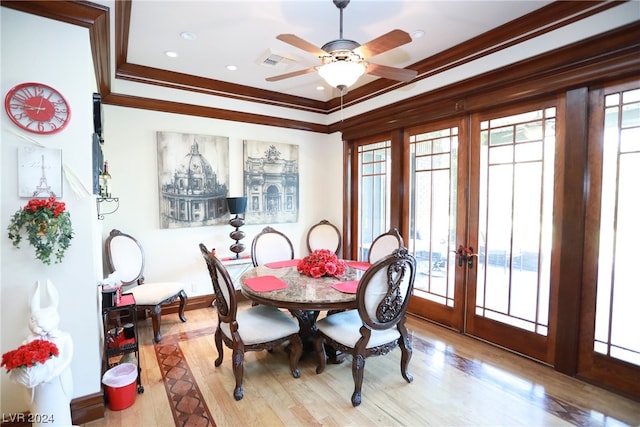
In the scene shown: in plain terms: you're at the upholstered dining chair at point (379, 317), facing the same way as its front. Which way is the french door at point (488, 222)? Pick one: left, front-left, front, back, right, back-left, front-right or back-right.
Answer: right

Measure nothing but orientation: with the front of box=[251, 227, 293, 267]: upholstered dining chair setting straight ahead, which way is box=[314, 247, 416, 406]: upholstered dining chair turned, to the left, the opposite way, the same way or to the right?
the opposite way

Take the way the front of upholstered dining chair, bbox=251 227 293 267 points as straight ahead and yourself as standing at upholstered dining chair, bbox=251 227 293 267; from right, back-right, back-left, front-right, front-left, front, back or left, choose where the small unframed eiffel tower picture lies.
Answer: right

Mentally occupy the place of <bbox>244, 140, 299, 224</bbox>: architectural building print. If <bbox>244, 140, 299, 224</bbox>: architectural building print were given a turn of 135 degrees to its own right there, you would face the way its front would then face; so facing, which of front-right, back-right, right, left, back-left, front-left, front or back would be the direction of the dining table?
back-left

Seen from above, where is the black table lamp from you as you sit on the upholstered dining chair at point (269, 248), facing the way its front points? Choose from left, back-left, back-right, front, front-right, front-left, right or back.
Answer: back

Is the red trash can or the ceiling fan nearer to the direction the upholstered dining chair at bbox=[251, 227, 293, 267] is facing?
the ceiling fan

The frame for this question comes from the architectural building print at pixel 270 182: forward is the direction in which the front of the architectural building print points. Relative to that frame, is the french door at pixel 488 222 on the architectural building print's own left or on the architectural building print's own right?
on the architectural building print's own left

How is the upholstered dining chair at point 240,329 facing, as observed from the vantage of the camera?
facing away from the viewer and to the right of the viewer

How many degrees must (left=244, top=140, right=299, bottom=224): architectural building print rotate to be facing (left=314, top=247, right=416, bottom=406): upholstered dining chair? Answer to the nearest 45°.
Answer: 0° — it already faces it

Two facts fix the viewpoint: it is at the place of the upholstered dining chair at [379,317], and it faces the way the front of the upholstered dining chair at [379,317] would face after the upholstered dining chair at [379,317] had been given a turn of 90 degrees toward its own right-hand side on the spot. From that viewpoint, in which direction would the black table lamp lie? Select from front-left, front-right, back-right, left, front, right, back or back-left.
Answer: left

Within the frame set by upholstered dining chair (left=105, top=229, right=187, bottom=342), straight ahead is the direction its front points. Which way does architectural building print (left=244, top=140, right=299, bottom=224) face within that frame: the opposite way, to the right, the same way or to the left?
to the right

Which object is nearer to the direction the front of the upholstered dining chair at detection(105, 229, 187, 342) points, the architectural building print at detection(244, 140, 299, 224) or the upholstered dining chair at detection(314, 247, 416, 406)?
the upholstered dining chair

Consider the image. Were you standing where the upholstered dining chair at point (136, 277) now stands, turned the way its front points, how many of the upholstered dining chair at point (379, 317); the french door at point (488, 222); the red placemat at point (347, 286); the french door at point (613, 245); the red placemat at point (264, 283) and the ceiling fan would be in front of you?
6

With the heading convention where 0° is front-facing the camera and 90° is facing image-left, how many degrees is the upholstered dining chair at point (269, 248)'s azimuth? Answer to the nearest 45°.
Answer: approximately 315°

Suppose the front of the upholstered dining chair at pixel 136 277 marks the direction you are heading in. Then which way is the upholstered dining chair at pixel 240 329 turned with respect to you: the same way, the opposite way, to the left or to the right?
to the left

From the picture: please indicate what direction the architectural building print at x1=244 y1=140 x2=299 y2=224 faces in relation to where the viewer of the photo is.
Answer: facing the viewer

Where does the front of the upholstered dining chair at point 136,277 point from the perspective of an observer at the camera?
facing the viewer and to the right of the viewer
